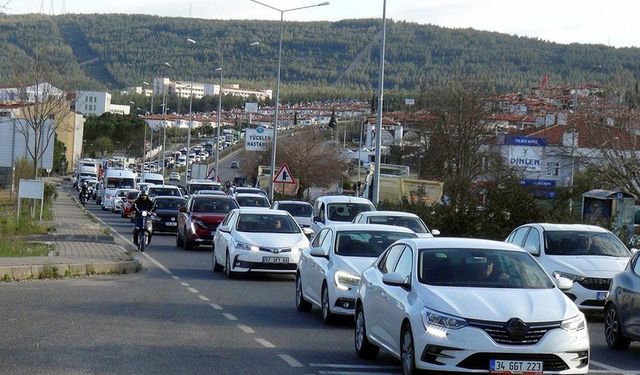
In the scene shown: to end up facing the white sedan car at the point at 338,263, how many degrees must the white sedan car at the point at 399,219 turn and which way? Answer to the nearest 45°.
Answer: approximately 45° to its right

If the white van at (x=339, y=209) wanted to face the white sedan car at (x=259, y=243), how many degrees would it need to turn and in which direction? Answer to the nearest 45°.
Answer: approximately 45° to its right

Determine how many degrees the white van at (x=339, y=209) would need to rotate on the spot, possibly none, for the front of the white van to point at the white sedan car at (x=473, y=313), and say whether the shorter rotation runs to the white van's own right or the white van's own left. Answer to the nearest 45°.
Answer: approximately 45° to the white van's own right

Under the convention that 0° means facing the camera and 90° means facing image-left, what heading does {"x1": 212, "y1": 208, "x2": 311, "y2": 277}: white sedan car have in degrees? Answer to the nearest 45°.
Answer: approximately 315°

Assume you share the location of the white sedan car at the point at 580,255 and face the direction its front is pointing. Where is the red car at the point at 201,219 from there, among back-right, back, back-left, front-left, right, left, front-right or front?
back

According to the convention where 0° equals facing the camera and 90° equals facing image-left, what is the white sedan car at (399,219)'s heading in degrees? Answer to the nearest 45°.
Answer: approximately 315°

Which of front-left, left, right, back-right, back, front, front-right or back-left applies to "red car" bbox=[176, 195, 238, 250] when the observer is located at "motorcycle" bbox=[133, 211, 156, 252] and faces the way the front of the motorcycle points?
back-left

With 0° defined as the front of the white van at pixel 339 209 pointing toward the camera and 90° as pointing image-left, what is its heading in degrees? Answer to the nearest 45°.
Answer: approximately 315°

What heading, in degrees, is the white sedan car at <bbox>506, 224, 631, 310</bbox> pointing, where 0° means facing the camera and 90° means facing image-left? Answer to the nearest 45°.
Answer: approximately 315°

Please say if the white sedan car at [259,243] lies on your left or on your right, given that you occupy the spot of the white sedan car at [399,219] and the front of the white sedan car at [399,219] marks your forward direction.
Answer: on your right
